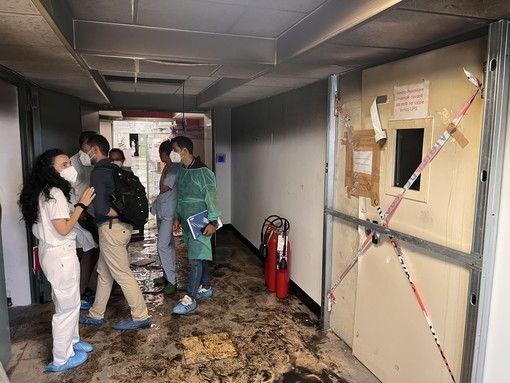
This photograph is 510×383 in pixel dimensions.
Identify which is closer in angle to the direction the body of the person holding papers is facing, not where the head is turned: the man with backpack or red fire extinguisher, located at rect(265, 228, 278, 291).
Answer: the man with backpack

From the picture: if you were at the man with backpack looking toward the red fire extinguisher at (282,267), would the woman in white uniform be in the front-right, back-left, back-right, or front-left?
back-right

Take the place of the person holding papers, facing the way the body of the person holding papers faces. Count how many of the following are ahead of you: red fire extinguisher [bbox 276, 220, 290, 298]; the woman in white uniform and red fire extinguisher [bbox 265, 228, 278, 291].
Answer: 1

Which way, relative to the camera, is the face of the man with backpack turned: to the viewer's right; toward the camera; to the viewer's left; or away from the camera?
to the viewer's left

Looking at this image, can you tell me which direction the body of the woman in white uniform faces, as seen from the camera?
to the viewer's right

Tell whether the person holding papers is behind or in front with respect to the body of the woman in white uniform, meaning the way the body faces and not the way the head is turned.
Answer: in front

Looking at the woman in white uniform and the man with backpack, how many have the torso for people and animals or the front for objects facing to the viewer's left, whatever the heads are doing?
1

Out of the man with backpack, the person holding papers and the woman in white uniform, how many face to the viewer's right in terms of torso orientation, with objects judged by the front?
1

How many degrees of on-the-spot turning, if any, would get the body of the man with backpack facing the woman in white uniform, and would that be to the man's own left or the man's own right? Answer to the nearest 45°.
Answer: approximately 45° to the man's own left

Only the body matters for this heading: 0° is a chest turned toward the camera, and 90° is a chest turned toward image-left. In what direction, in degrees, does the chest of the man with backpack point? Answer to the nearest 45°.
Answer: approximately 90°

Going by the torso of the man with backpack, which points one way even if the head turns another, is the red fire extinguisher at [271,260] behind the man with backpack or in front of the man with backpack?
behind

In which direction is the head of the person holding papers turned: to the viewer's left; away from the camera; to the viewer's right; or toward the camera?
to the viewer's left

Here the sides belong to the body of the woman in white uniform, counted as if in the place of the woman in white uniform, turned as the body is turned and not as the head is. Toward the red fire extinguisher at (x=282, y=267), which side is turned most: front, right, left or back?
front

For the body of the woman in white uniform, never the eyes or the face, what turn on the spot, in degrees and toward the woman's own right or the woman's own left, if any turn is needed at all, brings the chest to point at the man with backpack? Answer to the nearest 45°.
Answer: approximately 45° to the woman's own left

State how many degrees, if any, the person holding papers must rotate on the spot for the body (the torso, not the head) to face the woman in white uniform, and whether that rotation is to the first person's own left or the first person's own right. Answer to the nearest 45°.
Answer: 0° — they already face them

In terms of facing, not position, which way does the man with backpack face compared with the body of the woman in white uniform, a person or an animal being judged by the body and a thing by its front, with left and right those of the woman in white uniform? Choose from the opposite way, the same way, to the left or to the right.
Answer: the opposite way

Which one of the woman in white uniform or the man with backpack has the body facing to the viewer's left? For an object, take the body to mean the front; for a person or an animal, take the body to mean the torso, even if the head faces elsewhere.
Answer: the man with backpack
